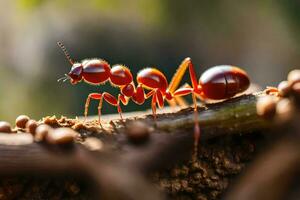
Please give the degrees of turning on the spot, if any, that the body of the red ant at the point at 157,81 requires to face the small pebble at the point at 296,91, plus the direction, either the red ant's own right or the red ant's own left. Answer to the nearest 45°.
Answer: approximately 135° to the red ant's own left

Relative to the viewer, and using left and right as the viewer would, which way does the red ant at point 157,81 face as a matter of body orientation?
facing to the left of the viewer

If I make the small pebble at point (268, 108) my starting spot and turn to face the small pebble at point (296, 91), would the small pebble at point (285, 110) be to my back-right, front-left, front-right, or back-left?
front-right

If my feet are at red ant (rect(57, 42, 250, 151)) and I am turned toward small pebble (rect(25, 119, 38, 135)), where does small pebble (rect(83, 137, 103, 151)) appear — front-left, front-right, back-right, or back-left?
front-left
